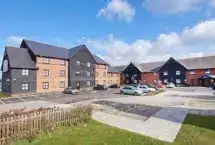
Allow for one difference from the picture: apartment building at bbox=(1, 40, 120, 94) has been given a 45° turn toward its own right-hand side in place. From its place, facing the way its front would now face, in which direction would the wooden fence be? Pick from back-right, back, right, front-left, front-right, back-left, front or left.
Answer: front

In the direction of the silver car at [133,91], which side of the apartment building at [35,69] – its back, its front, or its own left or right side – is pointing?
front

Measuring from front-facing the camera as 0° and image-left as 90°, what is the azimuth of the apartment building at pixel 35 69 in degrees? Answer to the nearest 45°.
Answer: approximately 315°
